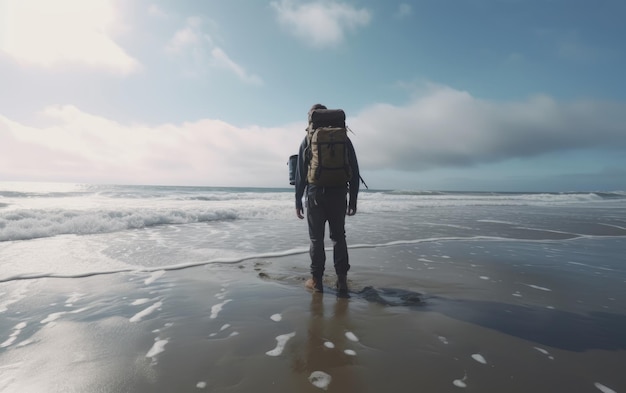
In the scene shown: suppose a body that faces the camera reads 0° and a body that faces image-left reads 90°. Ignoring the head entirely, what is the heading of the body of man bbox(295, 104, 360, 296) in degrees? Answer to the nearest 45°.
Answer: approximately 180°

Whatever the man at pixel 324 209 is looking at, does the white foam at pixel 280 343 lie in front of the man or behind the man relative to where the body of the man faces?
behind

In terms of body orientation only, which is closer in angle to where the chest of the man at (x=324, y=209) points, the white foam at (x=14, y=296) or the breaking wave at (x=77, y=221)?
the breaking wave

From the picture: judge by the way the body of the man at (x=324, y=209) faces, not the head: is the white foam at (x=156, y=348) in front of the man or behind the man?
behind

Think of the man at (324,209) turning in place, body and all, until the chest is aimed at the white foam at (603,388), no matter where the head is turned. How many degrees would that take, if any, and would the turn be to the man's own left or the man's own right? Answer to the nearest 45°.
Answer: approximately 135° to the man's own right

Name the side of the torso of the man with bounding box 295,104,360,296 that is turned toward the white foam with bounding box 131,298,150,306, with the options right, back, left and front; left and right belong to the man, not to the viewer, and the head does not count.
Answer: left

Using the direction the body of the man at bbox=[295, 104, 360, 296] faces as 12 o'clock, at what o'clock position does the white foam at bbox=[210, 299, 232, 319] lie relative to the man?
The white foam is roughly at 8 o'clock from the man.

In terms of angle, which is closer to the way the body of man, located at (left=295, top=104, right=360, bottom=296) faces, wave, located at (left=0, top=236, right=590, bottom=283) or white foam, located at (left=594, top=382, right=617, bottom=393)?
the wave

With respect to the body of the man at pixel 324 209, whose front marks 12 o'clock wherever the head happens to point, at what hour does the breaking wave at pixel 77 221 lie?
The breaking wave is roughly at 10 o'clock from the man.

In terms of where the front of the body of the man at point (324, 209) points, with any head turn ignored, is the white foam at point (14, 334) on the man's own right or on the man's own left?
on the man's own left

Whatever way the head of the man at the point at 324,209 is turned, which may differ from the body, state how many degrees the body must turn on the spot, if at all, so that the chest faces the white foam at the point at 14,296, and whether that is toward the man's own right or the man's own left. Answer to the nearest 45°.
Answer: approximately 90° to the man's own left
